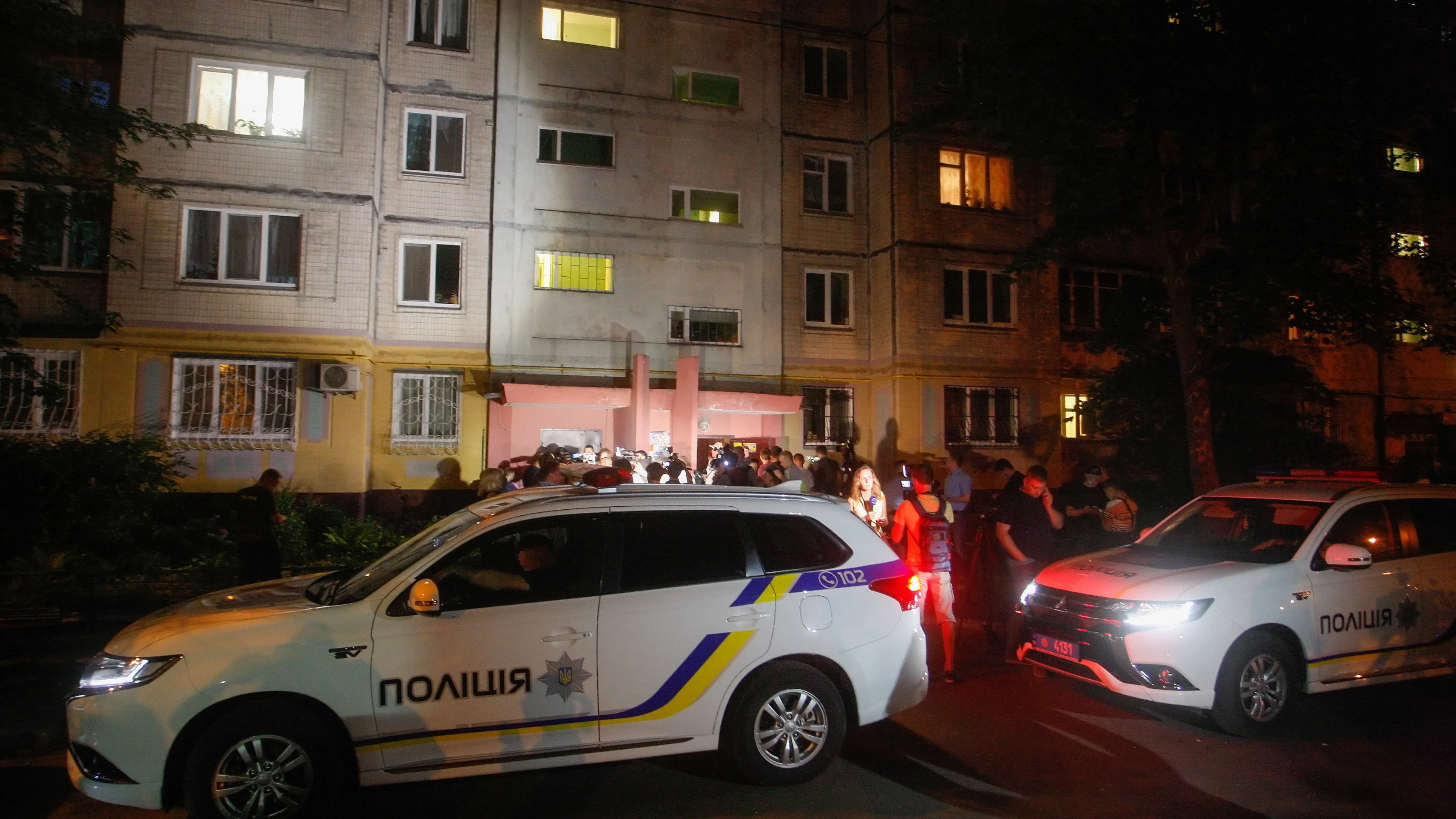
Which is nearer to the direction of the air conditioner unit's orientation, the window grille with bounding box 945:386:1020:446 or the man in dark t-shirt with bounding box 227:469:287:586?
the man in dark t-shirt

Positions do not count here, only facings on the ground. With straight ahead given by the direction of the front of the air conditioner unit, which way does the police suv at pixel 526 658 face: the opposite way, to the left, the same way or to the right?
to the right

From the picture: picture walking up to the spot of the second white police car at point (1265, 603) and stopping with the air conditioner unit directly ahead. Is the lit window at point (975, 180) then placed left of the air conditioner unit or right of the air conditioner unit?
right

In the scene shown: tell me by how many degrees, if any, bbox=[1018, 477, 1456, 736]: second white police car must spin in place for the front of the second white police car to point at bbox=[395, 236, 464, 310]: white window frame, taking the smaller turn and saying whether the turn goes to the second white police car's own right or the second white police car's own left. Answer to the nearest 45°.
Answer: approximately 45° to the second white police car's own right

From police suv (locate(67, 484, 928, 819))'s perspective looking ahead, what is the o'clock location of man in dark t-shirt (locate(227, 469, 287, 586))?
The man in dark t-shirt is roughly at 2 o'clock from the police suv.

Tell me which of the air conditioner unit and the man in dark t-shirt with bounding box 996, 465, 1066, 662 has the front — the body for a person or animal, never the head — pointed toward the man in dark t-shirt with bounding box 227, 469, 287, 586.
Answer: the air conditioner unit

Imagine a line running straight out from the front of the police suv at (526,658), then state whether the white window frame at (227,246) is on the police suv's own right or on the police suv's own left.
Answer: on the police suv's own right

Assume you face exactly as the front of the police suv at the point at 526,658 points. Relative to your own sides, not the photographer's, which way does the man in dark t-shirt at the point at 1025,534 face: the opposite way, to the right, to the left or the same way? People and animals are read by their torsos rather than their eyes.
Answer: to the left

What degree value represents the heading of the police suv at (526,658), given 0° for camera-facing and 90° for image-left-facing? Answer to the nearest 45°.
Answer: approximately 90°
